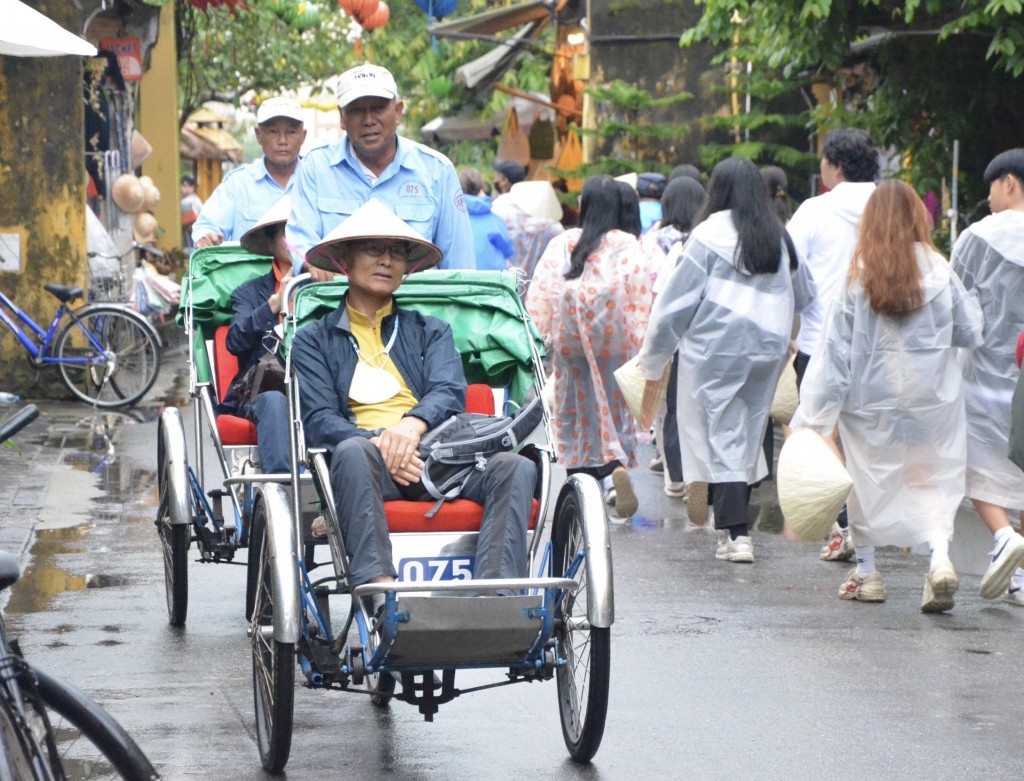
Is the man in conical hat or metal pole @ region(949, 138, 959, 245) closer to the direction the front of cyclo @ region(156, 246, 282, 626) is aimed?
the man in conical hat
